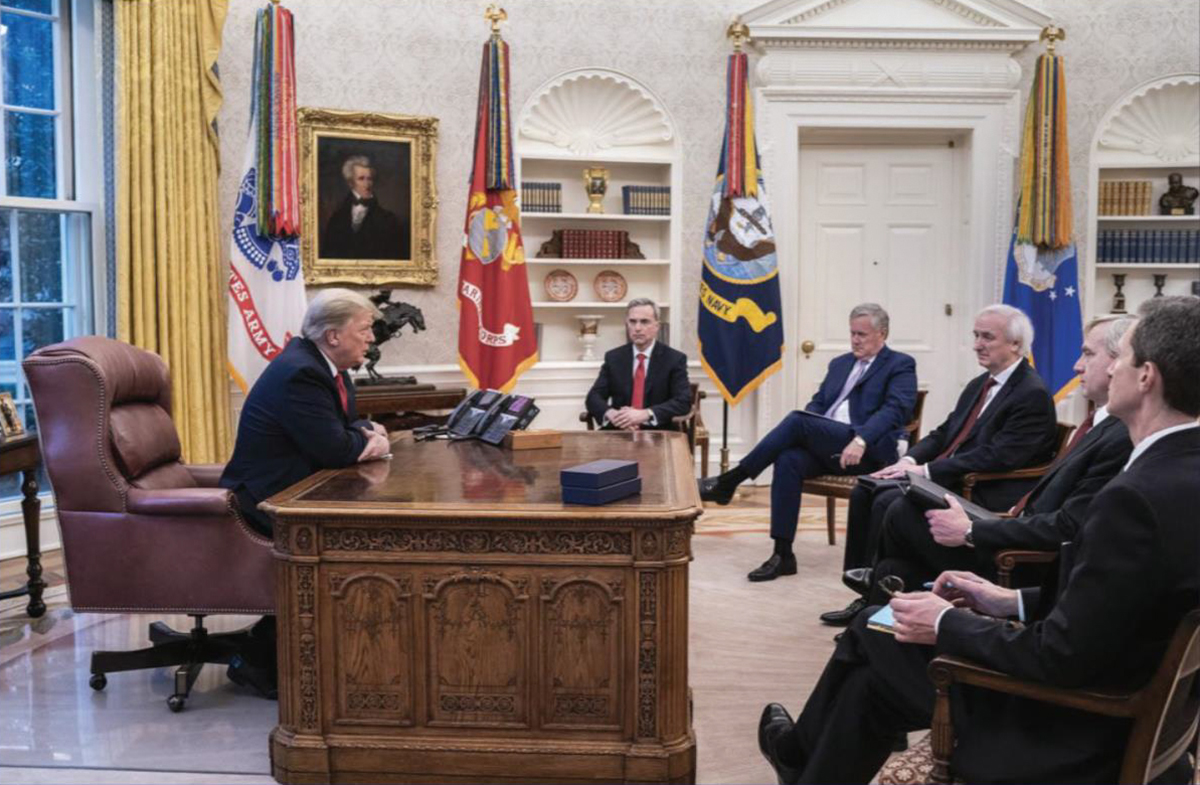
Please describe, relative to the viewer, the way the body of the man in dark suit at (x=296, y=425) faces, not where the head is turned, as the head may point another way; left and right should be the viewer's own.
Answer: facing to the right of the viewer

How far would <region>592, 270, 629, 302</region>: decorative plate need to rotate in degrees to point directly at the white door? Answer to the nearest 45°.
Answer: approximately 90° to its left

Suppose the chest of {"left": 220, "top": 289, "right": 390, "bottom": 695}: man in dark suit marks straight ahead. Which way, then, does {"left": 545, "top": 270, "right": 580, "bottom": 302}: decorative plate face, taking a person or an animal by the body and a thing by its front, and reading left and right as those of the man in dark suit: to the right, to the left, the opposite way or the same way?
to the right

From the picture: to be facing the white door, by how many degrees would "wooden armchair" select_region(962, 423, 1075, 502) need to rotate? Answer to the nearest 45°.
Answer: approximately 90° to its right

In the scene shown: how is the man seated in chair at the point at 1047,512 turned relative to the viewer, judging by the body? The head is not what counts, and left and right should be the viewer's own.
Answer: facing to the left of the viewer

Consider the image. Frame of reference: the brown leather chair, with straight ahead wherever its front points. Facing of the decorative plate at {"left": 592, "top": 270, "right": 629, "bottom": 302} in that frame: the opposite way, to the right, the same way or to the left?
to the right

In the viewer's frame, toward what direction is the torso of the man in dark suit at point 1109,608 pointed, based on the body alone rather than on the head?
to the viewer's left

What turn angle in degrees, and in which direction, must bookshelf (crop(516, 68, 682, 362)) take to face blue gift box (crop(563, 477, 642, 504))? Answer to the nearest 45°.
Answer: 0° — it already faces it

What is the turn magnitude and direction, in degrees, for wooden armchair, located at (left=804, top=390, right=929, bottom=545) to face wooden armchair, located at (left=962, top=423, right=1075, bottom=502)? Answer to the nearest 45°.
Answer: approximately 90° to its left

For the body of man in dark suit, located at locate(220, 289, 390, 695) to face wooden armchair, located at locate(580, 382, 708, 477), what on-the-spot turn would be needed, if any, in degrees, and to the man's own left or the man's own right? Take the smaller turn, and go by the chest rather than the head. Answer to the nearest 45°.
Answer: approximately 45° to the man's own left

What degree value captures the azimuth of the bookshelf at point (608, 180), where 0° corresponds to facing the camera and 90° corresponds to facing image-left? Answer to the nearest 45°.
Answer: approximately 0°

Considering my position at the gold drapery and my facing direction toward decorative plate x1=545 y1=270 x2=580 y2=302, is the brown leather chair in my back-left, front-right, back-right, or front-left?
back-right
